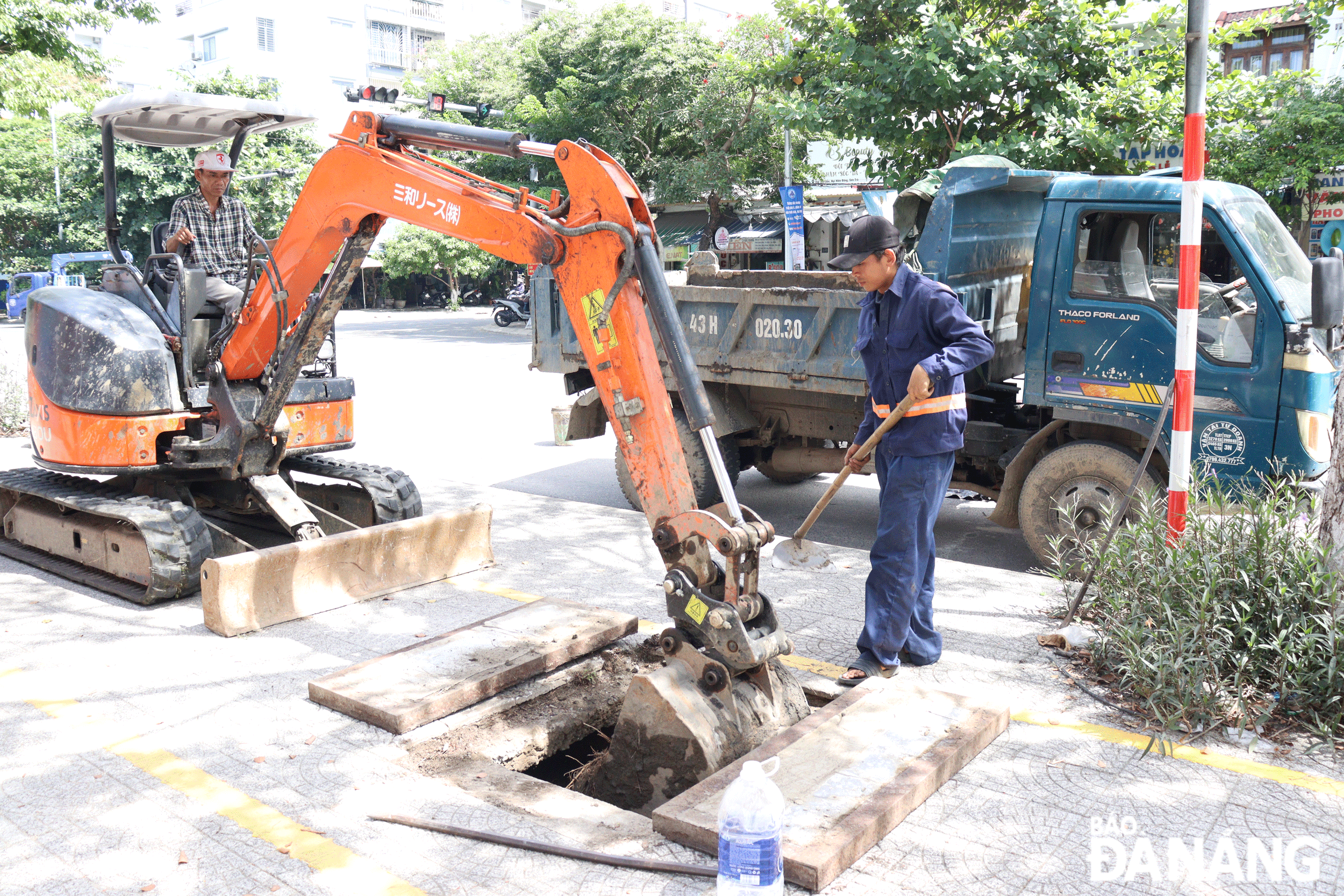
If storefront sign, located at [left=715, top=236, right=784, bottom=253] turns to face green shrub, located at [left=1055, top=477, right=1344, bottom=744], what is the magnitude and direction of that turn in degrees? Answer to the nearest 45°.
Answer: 0° — it already faces it

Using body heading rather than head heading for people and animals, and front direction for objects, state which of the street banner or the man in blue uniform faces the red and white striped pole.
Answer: the street banner

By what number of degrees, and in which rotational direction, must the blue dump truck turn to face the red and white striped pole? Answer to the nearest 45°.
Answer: approximately 90° to its right

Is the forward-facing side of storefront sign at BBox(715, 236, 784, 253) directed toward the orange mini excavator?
yes

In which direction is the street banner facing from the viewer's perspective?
toward the camera

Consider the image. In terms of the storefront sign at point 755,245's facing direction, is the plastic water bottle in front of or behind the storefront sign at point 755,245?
in front

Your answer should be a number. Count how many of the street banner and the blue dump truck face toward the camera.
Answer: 1

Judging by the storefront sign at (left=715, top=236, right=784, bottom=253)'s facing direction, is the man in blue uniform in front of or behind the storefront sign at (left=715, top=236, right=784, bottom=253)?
in front

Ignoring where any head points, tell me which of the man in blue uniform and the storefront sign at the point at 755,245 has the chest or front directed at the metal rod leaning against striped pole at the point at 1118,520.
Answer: the storefront sign

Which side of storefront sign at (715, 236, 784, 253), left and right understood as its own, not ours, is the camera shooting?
front

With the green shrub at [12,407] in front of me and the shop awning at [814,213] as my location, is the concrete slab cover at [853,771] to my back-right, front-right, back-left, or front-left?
front-left

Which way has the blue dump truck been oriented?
to the viewer's right

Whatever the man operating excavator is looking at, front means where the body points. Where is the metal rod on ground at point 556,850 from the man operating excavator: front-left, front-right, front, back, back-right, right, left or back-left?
front-right

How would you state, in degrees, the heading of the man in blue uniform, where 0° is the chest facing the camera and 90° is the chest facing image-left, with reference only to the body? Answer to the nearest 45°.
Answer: approximately 45°

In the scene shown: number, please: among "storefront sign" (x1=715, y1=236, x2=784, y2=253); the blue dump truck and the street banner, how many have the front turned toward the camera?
2

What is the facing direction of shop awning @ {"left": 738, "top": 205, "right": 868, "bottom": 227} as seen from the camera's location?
facing the viewer

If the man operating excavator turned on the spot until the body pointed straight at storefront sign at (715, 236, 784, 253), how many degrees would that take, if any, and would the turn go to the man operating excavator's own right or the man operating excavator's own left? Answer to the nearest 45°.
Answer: approximately 90° to the man operating excavator's own left
